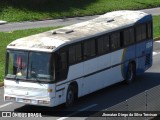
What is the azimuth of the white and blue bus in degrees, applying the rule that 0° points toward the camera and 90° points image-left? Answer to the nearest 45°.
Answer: approximately 45°
